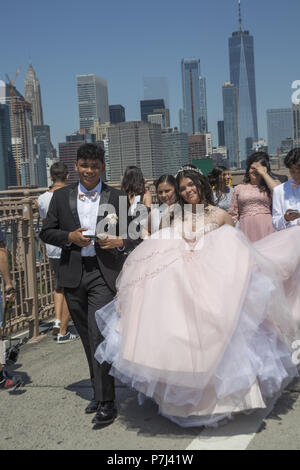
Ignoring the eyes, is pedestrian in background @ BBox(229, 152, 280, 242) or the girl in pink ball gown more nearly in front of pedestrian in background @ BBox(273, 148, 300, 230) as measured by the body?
the girl in pink ball gown

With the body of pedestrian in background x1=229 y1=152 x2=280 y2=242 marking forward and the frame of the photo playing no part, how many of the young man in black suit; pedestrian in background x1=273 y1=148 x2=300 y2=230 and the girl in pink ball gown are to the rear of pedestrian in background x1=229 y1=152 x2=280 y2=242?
0

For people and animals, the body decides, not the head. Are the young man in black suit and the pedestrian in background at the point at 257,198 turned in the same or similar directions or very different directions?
same or similar directions

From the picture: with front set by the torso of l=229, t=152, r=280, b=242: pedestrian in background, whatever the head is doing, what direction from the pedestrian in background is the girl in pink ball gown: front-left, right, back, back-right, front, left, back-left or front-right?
front

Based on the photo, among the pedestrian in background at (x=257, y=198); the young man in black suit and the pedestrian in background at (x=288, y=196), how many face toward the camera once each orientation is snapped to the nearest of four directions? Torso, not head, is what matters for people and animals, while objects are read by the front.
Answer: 3

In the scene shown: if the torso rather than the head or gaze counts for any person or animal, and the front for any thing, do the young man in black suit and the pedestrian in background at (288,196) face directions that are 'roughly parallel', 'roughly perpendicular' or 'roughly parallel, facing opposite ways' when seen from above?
roughly parallel

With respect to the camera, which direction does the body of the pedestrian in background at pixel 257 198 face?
toward the camera

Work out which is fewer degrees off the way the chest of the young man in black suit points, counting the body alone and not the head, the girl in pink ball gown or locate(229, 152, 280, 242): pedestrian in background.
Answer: the girl in pink ball gown

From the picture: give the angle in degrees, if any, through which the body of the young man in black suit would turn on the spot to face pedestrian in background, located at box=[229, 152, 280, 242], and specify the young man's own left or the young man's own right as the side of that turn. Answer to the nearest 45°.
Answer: approximately 135° to the young man's own left

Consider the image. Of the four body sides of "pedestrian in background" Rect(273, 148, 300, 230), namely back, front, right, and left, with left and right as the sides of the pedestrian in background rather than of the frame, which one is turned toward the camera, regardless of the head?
front

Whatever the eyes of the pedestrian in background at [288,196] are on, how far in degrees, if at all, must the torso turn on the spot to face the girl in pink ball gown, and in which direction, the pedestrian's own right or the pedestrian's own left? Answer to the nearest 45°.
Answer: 0° — they already face them

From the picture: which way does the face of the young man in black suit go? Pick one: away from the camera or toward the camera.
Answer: toward the camera

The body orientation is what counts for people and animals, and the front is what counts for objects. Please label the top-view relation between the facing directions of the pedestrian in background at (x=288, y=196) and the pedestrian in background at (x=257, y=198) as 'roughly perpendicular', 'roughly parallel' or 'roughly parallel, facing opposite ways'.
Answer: roughly parallel

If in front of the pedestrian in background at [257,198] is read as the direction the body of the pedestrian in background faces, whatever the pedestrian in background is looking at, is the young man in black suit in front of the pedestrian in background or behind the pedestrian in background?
in front
